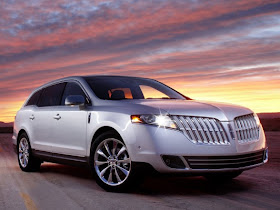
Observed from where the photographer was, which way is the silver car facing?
facing the viewer and to the right of the viewer
